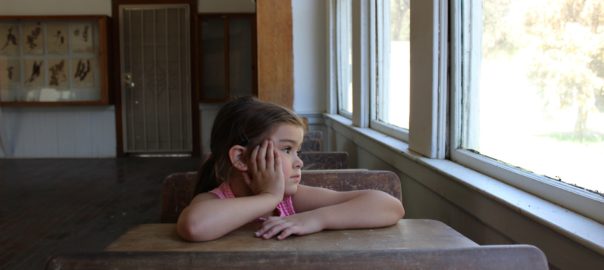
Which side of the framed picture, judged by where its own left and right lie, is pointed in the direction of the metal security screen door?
left

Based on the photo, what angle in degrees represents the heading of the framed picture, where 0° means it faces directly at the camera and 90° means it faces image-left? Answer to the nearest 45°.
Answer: approximately 0°

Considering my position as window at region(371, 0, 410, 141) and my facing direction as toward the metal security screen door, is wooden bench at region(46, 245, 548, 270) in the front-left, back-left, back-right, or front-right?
back-left

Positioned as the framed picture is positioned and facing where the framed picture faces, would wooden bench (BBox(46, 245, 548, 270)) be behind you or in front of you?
in front

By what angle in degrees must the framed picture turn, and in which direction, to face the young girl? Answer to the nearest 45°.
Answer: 0° — it already faces them

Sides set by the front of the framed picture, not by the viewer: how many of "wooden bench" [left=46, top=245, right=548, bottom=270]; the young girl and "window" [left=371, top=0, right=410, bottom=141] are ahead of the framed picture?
3

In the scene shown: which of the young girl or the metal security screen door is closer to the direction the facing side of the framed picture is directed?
the young girl
